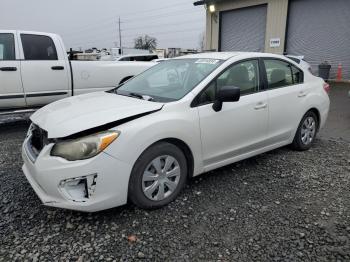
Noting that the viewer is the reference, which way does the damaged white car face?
facing the viewer and to the left of the viewer

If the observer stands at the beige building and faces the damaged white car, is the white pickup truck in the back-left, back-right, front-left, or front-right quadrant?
front-right

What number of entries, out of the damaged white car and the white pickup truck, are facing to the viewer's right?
0

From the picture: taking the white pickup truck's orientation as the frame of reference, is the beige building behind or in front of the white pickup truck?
behind

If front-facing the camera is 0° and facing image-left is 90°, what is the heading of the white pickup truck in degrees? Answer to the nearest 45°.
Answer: approximately 90°

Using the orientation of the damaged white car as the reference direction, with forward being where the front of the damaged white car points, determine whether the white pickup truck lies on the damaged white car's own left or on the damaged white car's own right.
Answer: on the damaged white car's own right

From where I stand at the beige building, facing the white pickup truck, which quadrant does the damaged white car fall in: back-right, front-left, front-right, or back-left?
front-left

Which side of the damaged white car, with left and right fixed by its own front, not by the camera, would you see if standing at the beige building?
back

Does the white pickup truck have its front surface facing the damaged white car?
no

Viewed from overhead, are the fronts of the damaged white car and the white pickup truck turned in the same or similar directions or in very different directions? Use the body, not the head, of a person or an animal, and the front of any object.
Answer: same or similar directions

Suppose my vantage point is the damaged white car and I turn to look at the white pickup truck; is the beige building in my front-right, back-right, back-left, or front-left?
front-right
